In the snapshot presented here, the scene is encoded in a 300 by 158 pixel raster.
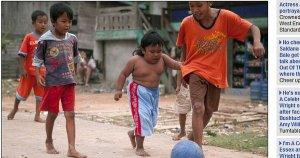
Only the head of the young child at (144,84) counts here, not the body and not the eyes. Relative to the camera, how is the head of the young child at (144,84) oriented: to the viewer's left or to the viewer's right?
to the viewer's right

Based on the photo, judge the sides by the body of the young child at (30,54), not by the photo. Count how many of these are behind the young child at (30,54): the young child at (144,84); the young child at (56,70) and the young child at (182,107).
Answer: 0

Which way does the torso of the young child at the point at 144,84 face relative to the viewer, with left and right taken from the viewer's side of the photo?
facing the viewer and to the right of the viewer

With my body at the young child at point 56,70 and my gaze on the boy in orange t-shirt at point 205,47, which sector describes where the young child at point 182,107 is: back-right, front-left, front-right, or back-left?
front-left

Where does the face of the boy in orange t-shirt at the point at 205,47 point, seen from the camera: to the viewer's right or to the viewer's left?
to the viewer's left

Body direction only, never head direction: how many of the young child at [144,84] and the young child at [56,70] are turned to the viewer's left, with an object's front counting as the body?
0

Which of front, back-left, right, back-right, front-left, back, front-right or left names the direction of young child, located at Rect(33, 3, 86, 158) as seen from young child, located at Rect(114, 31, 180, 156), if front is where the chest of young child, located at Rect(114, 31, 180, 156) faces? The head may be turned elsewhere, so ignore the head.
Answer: back-right

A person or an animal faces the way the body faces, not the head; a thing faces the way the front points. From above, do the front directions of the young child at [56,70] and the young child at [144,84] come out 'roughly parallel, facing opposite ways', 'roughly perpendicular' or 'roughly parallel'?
roughly parallel

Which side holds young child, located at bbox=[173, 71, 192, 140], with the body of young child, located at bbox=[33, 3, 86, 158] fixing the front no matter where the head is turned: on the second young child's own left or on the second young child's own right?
on the second young child's own left

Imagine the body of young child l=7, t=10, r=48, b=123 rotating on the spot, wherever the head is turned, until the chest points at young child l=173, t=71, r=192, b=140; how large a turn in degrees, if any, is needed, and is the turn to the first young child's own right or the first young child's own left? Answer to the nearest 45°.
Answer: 0° — they already face them

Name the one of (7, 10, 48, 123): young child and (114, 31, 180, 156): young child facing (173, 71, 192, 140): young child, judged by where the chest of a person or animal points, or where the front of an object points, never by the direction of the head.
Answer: (7, 10, 48, 123): young child

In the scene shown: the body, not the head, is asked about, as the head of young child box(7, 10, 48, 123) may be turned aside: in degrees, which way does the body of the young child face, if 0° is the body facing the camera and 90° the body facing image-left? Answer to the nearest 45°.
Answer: approximately 315°

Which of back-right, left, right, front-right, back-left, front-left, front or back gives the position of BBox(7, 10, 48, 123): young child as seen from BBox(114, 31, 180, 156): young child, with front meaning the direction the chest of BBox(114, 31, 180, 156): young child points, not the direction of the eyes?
back
